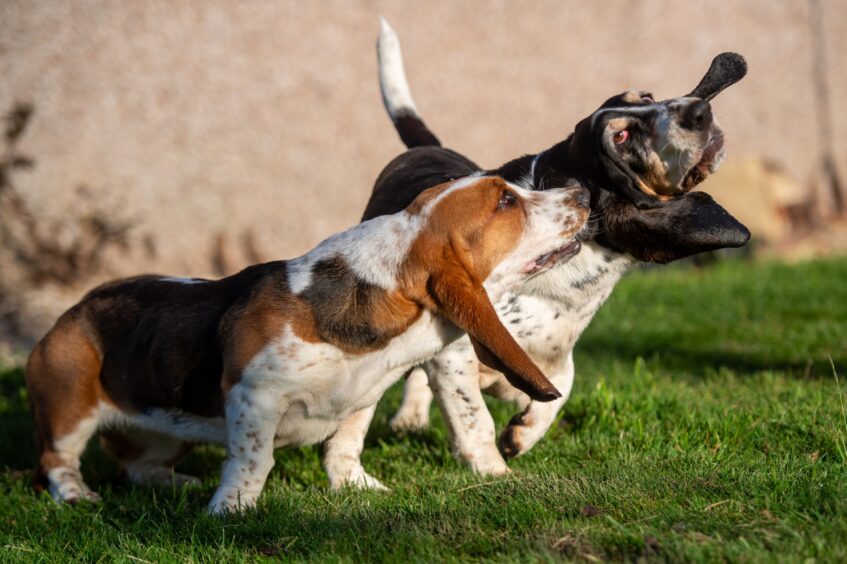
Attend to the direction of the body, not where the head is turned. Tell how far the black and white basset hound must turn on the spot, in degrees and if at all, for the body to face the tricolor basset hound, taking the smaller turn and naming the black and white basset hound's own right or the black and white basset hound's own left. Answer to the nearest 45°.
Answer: approximately 90° to the black and white basset hound's own right

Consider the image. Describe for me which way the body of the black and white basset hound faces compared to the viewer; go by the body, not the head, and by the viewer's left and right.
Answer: facing the viewer and to the right of the viewer
